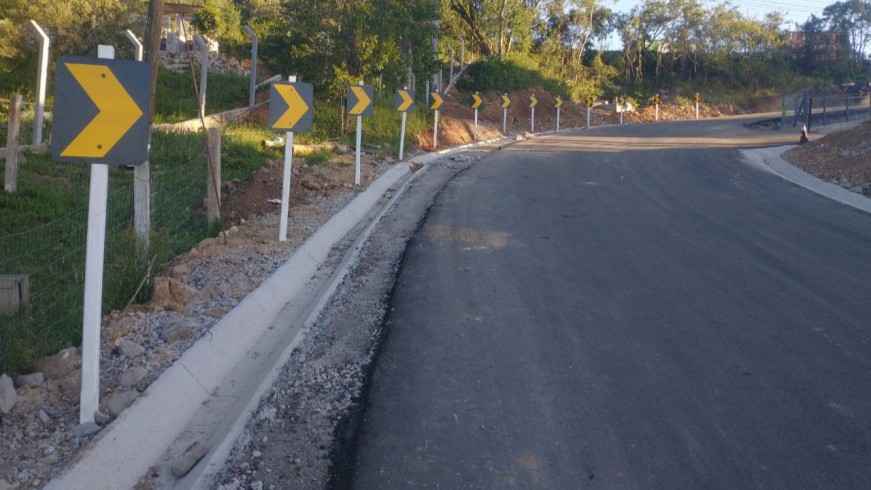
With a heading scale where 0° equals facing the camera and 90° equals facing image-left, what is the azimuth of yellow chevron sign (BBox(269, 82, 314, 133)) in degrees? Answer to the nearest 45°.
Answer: approximately 0°

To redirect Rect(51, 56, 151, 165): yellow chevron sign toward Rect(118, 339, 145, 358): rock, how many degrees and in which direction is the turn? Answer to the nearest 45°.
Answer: approximately 180°

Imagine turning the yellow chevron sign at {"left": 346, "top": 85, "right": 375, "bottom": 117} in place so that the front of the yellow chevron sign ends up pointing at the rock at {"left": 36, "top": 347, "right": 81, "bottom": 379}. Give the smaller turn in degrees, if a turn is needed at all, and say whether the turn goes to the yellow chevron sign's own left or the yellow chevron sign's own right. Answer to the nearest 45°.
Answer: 0° — it already faces it

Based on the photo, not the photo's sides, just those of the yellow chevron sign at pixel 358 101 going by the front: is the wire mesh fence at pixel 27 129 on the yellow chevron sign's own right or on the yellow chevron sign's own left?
on the yellow chevron sign's own right
